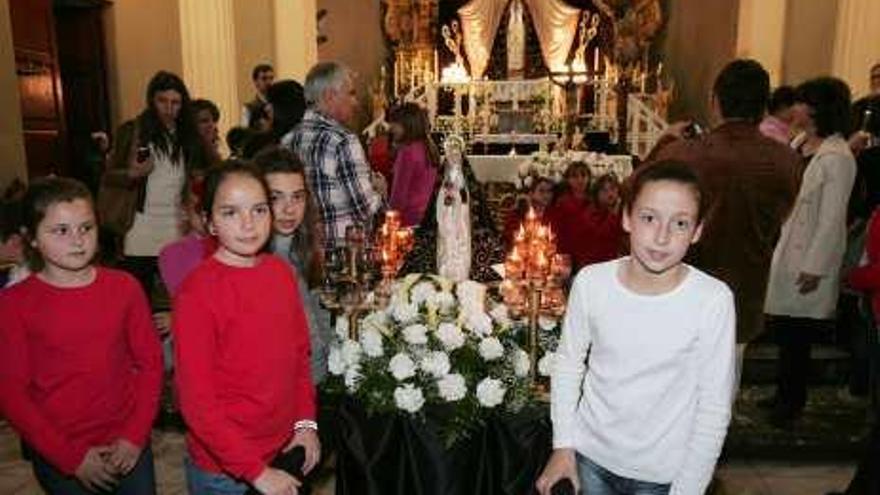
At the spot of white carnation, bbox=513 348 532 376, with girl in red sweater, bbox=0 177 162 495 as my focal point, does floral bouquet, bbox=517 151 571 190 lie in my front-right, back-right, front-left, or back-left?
back-right

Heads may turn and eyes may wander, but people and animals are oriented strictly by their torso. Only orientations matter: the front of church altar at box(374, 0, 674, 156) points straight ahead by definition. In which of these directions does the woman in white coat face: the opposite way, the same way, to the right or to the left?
to the right

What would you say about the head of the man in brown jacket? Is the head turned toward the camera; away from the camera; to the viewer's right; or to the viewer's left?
away from the camera

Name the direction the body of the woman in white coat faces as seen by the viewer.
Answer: to the viewer's left

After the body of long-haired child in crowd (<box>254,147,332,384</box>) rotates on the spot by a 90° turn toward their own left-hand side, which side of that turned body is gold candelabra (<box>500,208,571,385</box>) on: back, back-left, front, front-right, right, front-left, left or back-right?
front

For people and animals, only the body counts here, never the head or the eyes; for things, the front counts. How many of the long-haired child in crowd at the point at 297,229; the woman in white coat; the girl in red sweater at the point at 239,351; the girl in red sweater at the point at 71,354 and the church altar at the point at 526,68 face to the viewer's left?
1

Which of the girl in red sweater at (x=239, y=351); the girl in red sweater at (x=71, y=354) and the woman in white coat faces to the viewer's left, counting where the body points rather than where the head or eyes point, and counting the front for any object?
the woman in white coat

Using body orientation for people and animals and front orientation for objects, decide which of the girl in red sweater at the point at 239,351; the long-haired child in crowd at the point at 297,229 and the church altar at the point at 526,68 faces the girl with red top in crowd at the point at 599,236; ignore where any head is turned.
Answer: the church altar

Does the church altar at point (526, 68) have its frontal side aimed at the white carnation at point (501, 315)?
yes

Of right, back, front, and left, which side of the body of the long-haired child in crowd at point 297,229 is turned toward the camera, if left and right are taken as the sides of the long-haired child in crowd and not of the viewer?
front

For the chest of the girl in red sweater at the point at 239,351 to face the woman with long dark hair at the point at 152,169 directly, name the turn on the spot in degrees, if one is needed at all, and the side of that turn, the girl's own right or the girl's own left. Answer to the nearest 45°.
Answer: approximately 135° to the girl's own left

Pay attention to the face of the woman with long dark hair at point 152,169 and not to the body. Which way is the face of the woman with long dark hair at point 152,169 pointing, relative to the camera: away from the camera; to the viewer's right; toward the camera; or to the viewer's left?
toward the camera

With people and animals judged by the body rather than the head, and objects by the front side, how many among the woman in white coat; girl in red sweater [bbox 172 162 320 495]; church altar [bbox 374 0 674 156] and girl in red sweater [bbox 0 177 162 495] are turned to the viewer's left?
1

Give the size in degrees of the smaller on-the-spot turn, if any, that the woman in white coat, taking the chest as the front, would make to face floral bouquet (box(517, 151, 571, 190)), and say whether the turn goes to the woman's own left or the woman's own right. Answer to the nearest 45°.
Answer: approximately 45° to the woman's own right

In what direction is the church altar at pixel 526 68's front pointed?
toward the camera

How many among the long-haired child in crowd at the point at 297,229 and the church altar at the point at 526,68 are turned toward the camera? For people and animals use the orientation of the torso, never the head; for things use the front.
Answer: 2

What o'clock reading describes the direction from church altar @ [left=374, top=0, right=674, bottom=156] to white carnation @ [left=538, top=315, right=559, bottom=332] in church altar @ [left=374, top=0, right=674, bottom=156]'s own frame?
The white carnation is roughly at 12 o'clock from the church altar.

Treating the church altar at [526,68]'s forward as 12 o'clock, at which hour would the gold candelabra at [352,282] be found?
The gold candelabra is roughly at 12 o'clock from the church altar.

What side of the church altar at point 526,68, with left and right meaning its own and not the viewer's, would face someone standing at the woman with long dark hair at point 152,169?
front
